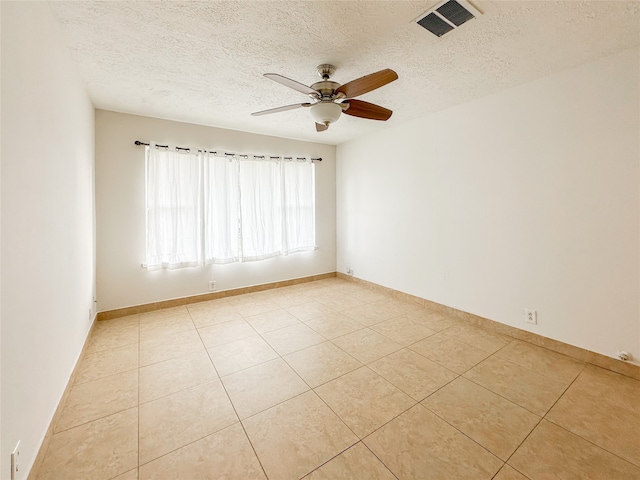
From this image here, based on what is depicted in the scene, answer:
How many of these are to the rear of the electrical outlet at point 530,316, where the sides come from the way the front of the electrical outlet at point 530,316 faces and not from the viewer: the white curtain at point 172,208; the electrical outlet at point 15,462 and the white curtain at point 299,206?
0

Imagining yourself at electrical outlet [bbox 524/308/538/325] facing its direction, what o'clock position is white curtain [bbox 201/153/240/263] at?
The white curtain is roughly at 1 o'clock from the electrical outlet.

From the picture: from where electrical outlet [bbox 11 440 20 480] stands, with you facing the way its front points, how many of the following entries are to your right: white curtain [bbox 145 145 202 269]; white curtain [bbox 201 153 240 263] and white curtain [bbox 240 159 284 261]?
0

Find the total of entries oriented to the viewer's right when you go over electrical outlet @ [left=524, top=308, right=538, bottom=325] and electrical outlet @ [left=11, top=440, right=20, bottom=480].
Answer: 1

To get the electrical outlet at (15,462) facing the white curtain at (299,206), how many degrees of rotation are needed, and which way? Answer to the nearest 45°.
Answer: approximately 45° to its left

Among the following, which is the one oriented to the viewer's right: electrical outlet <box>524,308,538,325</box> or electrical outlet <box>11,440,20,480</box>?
electrical outlet <box>11,440,20,480</box>

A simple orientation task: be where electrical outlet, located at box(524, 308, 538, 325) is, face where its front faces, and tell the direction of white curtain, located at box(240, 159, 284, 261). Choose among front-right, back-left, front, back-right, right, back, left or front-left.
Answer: front-right

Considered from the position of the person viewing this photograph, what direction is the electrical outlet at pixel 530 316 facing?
facing the viewer and to the left of the viewer

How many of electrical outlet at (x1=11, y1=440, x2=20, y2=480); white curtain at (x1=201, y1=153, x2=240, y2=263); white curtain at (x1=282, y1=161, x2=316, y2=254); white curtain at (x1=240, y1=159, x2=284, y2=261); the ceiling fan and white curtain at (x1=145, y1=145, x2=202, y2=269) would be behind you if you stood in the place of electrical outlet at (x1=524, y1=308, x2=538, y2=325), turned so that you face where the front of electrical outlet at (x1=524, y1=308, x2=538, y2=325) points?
0

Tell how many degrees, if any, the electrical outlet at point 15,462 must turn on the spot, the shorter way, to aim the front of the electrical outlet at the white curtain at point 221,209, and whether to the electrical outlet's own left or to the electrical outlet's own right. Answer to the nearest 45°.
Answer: approximately 45° to the electrical outlet's own left

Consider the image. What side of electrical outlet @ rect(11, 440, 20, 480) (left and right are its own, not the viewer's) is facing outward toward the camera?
right

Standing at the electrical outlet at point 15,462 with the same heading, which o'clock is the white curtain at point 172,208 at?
The white curtain is roughly at 10 o'clock from the electrical outlet.

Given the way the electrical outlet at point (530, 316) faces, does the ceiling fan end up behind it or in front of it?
in front

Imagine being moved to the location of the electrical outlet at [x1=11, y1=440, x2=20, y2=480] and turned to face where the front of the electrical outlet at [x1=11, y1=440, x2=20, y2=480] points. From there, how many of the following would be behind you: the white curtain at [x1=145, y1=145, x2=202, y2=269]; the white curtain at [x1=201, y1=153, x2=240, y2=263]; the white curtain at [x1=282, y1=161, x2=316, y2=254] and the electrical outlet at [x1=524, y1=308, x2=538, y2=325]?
0
